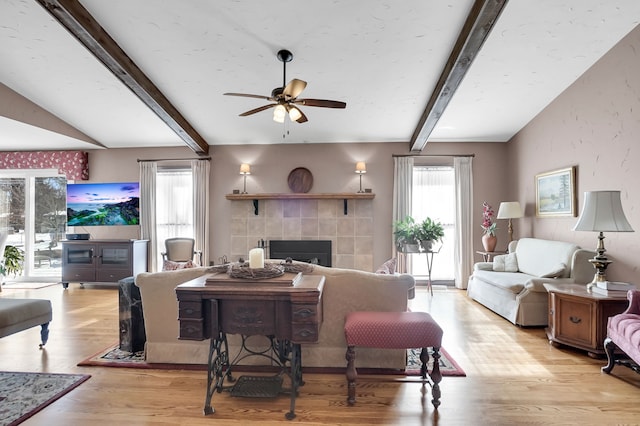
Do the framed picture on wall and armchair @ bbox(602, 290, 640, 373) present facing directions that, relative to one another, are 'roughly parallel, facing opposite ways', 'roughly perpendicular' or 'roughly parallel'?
roughly parallel

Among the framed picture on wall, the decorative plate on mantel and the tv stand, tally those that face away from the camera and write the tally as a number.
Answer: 0

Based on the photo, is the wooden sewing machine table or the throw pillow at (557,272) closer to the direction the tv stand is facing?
the wooden sewing machine table

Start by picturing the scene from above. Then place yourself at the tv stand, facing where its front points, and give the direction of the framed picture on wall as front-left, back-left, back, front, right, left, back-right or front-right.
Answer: left

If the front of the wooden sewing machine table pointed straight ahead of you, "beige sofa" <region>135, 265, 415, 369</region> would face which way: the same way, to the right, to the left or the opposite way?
the opposite way

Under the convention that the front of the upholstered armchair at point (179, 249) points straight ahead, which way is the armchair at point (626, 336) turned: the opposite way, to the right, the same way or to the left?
to the right

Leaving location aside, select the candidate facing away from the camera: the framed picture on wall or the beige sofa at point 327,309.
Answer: the beige sofa

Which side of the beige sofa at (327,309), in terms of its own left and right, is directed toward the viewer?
back

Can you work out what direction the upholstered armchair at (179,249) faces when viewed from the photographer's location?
facing the viewer

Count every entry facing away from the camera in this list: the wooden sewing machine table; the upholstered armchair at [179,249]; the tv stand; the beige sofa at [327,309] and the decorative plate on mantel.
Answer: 1

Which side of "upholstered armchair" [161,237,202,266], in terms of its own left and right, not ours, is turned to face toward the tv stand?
right

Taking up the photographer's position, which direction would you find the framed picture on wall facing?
facing the viewer and to the left of the viewer

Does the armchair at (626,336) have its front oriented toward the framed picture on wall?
no

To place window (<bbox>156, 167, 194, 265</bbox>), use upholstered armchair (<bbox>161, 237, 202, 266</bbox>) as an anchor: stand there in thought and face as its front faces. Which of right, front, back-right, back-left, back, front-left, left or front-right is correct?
back

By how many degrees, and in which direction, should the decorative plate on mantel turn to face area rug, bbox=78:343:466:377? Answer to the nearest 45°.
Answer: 0° — it already faces it

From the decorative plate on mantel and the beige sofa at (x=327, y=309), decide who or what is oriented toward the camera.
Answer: the decorative plate on mantel

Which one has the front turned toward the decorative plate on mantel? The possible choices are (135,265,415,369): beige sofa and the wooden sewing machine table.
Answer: the beige sofa

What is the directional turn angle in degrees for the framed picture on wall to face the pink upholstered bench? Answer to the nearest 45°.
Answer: approximately 45° to its left

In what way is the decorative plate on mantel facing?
toward the camera

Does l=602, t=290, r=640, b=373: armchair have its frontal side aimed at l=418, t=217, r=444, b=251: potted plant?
no

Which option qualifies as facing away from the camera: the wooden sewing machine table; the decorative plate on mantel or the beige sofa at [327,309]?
the beige sofa
